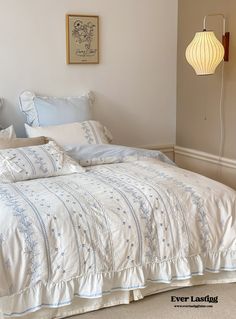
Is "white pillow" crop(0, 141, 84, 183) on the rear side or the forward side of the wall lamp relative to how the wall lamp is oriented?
on the forward side

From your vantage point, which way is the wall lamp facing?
to the viewer's left

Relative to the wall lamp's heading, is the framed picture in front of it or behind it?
in front

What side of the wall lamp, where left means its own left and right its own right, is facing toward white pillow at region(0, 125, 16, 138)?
front

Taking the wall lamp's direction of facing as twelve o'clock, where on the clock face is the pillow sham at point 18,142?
The pillow sham is roughly at 11 o'clock from the wall lamp.

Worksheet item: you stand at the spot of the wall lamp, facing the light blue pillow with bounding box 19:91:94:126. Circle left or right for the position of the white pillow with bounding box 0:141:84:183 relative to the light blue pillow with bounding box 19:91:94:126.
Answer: left

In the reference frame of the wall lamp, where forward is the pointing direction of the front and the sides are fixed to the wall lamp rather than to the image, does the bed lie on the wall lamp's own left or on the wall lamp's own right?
on the wall lamp's own left
